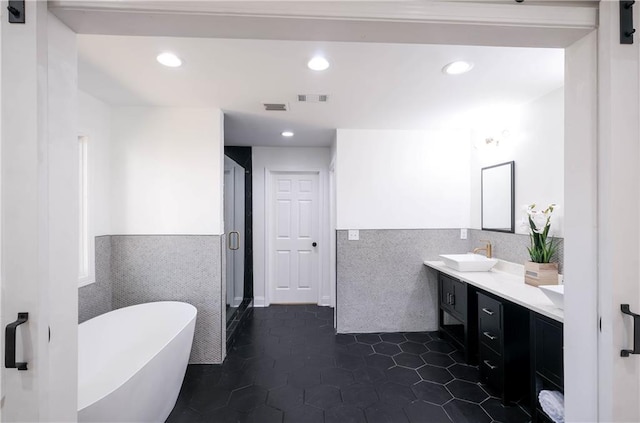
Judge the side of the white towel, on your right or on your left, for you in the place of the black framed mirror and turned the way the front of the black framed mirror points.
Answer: on your left

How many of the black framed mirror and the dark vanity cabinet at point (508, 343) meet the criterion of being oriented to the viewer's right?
0

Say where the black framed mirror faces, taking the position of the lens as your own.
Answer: facing the viewer and to the left of the viewer

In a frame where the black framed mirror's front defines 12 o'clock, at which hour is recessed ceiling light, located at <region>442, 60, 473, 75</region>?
The recessed ceiling light is roughly at 11 o'clock from the black framed mirror.

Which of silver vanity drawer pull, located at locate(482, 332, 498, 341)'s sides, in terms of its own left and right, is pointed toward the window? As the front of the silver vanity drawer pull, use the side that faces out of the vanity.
front

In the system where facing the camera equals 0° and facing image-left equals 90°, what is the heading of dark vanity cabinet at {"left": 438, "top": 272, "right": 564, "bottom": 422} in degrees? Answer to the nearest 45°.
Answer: approximately 45°

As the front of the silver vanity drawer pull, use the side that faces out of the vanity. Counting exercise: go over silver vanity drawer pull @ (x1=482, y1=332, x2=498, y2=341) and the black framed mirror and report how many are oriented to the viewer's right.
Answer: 0

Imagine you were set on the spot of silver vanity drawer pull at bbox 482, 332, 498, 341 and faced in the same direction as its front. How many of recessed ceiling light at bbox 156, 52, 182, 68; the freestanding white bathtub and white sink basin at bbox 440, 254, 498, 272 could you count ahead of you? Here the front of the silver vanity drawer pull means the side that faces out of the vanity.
2

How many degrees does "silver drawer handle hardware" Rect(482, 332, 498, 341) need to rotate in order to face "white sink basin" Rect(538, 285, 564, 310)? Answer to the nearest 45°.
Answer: approximately 90° to its left
